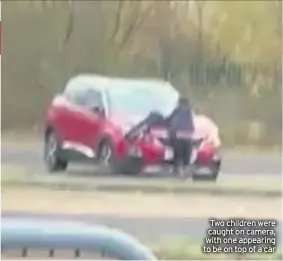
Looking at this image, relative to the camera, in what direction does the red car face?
facing the viewer and to the right of the viewer
